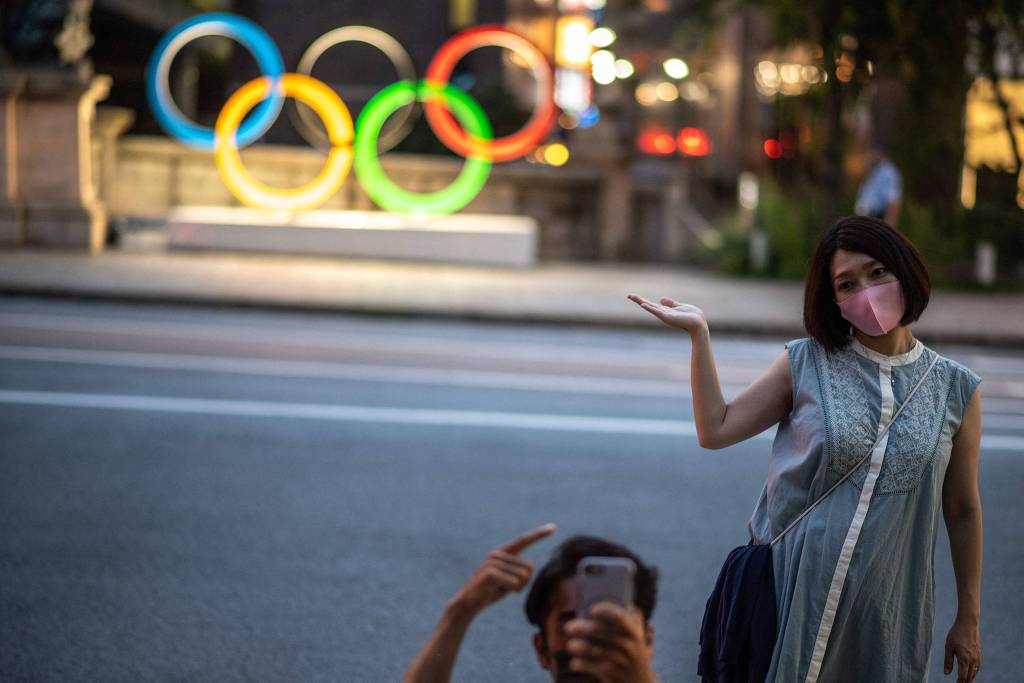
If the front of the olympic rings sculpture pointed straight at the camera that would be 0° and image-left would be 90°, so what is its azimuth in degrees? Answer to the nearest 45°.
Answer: approximately 0°

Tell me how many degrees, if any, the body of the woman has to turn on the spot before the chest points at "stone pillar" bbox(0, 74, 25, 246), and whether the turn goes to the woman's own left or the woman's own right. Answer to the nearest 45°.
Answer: approximately 135° to the woman's own right

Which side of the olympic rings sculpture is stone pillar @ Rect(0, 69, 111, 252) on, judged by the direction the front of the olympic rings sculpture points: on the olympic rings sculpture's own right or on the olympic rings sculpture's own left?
on the olympic rings sculpture's own right

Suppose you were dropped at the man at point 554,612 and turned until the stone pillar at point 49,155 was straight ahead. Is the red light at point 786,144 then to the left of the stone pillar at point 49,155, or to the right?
right

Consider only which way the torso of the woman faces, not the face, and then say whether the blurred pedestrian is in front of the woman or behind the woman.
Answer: behind

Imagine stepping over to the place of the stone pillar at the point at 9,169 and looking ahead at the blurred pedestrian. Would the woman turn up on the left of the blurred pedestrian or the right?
right

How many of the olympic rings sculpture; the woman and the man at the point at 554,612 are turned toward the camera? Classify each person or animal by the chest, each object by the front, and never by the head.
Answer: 3

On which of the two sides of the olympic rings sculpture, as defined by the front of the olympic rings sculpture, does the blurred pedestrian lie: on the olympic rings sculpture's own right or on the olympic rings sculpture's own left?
on the olympic rings sculpture's own left

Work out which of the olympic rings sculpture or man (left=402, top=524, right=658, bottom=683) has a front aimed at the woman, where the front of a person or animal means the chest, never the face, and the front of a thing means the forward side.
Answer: the olympic rings sculpture

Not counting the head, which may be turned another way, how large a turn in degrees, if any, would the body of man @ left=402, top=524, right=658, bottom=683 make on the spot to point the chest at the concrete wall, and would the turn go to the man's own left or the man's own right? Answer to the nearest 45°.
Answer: approximately 180°

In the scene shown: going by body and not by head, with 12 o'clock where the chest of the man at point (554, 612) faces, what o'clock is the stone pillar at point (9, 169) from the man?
The stone pillar is roughly at 5 o'clock from the man.

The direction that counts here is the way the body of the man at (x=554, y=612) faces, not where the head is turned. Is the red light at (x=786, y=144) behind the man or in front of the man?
behind

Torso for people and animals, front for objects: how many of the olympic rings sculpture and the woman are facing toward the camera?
2

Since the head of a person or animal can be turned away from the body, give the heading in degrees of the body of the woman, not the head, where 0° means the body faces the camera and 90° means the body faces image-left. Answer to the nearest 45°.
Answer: approximately 0°
